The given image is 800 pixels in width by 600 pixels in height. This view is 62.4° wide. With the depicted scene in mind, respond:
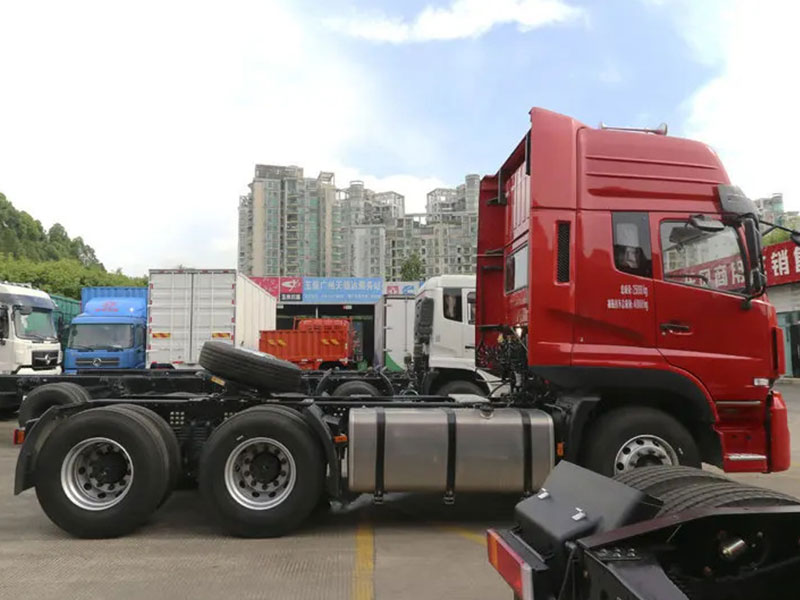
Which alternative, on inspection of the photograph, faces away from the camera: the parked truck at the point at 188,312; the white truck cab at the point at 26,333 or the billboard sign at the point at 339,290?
the parked truck

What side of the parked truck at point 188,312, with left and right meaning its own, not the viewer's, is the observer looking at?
back

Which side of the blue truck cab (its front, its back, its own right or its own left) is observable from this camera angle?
front

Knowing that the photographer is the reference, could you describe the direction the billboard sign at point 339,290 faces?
facing the viewer

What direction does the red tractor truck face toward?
to the viewer's right

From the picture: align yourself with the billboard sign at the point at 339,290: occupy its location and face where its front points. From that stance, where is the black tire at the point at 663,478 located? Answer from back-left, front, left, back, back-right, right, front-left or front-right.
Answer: front

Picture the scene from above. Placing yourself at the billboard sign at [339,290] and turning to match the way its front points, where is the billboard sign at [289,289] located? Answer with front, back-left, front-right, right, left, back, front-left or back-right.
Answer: right

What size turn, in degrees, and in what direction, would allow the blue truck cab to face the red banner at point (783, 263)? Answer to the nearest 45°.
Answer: approximately 90° to its left

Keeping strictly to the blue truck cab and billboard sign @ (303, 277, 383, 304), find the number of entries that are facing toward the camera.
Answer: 2

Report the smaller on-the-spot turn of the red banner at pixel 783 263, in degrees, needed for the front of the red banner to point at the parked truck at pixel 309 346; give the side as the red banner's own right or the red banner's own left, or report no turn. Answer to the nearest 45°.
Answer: approximately 45° to the red banner's own right

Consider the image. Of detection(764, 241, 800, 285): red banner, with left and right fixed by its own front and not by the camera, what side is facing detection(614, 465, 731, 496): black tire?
front

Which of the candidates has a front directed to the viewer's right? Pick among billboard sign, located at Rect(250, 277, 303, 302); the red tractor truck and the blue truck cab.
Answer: the red tractor truck

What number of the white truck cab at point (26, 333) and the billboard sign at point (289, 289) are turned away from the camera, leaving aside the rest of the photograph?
0

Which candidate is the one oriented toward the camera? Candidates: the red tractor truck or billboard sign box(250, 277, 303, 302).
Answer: the billboard sign

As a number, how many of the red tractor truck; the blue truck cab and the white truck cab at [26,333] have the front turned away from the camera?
0

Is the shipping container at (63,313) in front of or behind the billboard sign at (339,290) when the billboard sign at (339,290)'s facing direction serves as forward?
in front

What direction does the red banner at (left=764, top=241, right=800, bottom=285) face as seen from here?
toward the camera

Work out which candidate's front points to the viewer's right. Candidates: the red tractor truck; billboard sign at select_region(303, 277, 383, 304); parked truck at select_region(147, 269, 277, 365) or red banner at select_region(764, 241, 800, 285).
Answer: the red tractor truck
